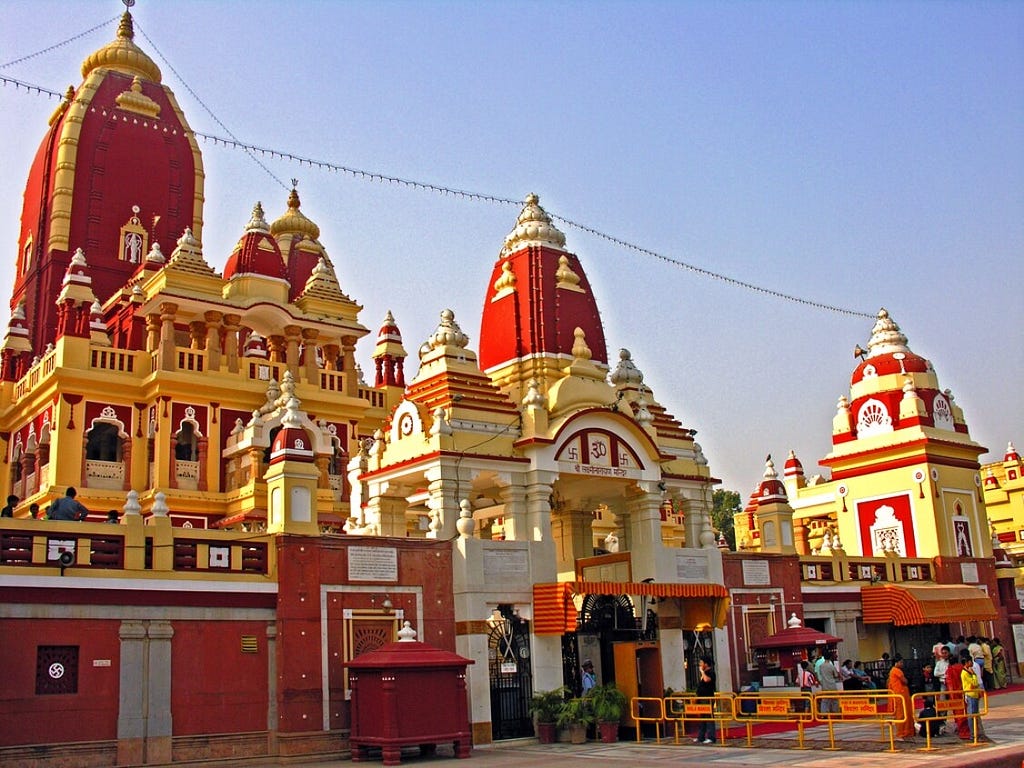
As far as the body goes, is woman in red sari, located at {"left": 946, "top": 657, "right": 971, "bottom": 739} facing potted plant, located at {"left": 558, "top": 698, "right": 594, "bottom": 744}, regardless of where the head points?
no

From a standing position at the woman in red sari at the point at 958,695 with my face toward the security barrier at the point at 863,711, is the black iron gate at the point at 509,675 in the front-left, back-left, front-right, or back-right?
front-right

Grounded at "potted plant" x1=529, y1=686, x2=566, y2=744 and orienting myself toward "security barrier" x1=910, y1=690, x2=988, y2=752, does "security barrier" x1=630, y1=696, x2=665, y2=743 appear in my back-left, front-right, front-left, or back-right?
front-left

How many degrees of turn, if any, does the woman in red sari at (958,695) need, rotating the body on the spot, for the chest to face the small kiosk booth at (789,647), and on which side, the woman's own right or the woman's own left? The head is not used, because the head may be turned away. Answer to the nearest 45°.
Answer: approximately 45° to the woman's own left

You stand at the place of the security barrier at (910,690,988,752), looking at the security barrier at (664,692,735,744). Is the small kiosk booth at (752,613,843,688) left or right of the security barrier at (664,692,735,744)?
right
